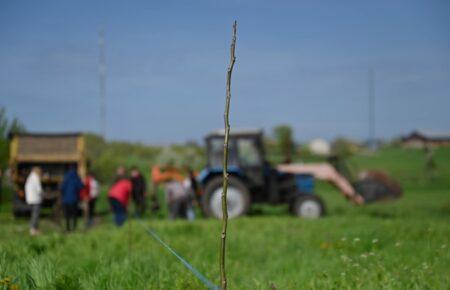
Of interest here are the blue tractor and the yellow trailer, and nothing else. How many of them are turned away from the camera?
1

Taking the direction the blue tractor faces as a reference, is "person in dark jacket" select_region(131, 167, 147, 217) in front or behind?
behind

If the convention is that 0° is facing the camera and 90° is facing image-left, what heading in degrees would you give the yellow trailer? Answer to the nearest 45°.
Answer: approximately 180°

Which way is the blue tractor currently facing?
to the viewer's right

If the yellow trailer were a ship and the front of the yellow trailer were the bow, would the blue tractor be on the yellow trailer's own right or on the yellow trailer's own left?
on the yellow trailer's own right

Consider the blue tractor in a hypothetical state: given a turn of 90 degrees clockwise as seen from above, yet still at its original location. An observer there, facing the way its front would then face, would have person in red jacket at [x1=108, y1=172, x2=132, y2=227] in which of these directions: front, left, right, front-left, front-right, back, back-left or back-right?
front-right

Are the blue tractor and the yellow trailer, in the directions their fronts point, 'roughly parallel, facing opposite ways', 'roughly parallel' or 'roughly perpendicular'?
roughly perpendicular

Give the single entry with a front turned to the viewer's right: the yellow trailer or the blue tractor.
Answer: the blue tractor

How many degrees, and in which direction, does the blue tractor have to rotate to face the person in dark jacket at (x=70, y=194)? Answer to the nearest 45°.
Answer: approximately 135° to its right
